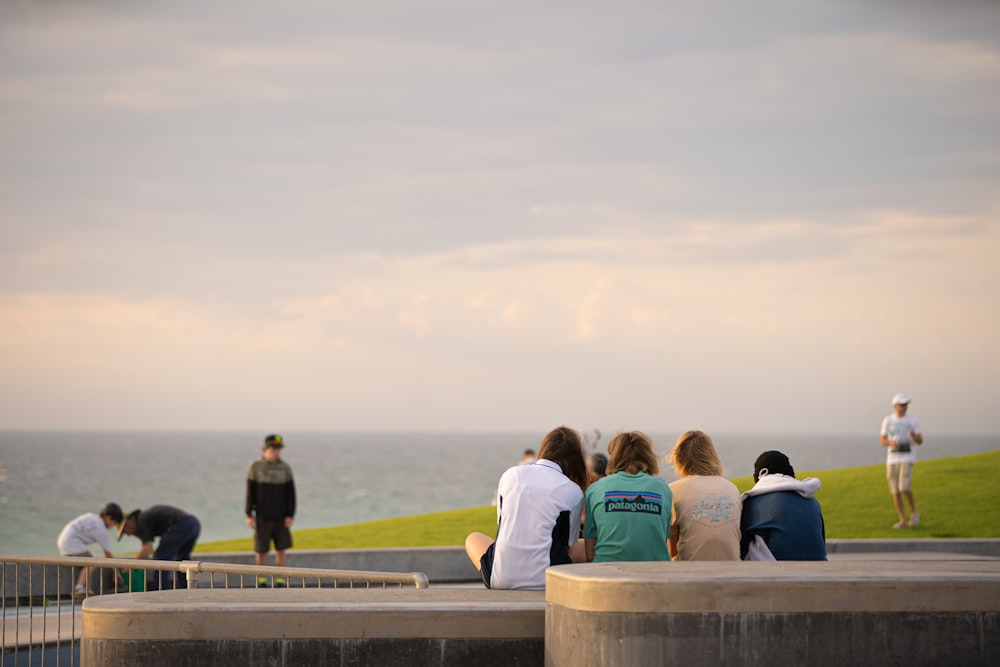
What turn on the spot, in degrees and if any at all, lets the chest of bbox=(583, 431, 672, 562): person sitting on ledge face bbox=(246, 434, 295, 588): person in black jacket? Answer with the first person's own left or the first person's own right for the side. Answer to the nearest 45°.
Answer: approximately 45° to the first person's own left

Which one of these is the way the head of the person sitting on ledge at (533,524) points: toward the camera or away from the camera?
away from the camera

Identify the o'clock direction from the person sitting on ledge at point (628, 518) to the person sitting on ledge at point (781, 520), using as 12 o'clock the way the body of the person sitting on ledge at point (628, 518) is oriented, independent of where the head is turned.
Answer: the person sitting on ledge at point (781, 520) is roughly at 2 o'clock from the person sitting on ledge at point (628, 518).

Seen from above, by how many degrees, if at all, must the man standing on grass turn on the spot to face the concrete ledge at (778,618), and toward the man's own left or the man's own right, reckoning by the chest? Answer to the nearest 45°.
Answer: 0° — they already face it

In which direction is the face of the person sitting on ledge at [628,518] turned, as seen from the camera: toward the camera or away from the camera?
away from the camera

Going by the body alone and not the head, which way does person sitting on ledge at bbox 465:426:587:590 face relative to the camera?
away from the camera

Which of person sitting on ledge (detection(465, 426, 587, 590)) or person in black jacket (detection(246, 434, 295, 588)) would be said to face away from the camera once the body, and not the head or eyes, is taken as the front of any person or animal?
the person sitting on ledge

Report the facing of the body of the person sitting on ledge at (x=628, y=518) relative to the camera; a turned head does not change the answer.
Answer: away from the camera
